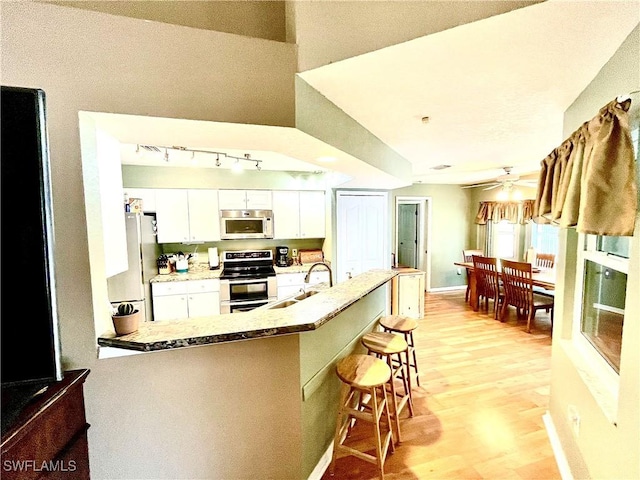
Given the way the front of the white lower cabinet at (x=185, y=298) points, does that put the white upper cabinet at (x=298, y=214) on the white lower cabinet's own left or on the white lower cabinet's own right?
on the white lower cabinet's own left

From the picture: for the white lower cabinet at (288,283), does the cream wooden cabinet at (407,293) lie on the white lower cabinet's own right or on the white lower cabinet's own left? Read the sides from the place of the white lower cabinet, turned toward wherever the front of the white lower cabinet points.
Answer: on the white lower cabinet's own left

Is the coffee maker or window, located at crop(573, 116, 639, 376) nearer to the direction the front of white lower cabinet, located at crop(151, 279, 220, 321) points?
the window

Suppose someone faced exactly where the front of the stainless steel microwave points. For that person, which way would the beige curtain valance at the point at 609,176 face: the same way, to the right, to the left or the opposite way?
to the right

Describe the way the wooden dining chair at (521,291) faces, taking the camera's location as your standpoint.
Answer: facing away from the viewer and to the right of the viewer

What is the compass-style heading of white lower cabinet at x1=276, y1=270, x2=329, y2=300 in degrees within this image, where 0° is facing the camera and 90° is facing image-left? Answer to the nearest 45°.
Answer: approximately 0°

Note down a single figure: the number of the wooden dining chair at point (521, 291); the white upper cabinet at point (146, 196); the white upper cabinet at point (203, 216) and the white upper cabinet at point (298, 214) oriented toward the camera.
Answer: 3

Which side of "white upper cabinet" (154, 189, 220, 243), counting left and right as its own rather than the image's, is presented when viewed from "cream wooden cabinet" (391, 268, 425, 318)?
left

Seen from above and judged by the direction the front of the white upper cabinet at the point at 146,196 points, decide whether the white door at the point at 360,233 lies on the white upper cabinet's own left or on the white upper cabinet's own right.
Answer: on the white upper cabinet's own left

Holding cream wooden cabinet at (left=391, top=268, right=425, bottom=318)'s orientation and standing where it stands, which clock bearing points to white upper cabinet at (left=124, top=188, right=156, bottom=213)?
The white upper cabinet is roughly at 2 o'clock from the cream wooden cabinet.

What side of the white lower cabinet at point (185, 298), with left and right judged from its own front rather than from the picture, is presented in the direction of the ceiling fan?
left
